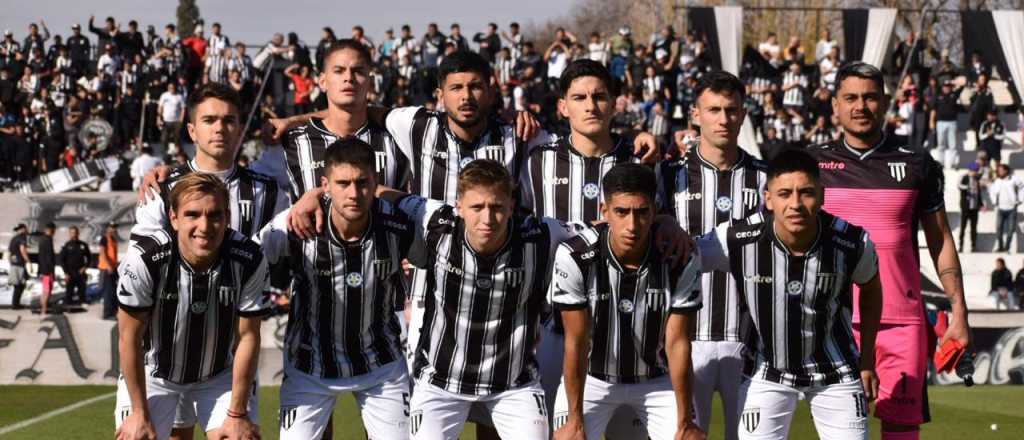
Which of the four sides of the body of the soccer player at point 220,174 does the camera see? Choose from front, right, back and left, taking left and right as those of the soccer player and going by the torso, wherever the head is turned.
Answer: front

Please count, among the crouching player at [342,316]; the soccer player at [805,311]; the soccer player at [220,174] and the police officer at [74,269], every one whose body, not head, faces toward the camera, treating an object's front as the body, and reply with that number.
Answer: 4

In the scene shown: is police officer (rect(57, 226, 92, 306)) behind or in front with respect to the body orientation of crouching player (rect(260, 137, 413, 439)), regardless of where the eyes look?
behind

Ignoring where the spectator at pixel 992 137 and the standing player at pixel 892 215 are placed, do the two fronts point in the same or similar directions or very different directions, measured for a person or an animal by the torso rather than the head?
same or similar directions

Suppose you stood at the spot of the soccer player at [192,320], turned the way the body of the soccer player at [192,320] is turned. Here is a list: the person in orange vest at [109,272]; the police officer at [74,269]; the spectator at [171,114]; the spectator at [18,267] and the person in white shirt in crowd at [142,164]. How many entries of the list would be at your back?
5

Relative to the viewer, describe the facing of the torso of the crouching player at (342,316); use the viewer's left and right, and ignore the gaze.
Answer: facing the viewer

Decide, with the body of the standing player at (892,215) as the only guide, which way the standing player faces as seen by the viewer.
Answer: toward the camera

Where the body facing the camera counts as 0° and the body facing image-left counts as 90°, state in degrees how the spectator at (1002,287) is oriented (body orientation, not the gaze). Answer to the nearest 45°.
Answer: approximately 0°

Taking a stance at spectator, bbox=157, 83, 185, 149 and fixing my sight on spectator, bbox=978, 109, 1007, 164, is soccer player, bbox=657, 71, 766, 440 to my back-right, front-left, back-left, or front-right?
front-right
